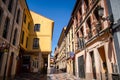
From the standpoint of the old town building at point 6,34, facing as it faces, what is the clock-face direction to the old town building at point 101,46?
the old town building at point 101,46 is roughly at 1 o'clock from the old town building at point 6,34.

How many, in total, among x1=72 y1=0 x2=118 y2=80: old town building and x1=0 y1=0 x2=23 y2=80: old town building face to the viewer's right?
1

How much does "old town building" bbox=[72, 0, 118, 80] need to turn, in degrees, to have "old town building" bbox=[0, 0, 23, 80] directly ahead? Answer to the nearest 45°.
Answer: approximately 45° to its right

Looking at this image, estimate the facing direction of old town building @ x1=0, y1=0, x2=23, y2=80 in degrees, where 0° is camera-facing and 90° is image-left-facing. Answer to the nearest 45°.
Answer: approximately 270°

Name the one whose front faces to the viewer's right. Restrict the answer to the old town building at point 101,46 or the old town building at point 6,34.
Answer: the old town building at point 6,34

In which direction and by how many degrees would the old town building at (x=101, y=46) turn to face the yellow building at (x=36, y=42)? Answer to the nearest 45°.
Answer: approximately 90° to its right

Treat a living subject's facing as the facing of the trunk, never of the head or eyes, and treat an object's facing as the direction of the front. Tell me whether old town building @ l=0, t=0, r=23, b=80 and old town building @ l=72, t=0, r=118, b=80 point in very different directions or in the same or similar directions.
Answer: very different directions

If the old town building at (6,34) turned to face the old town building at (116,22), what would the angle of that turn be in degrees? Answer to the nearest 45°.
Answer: approximately 45° to its right
